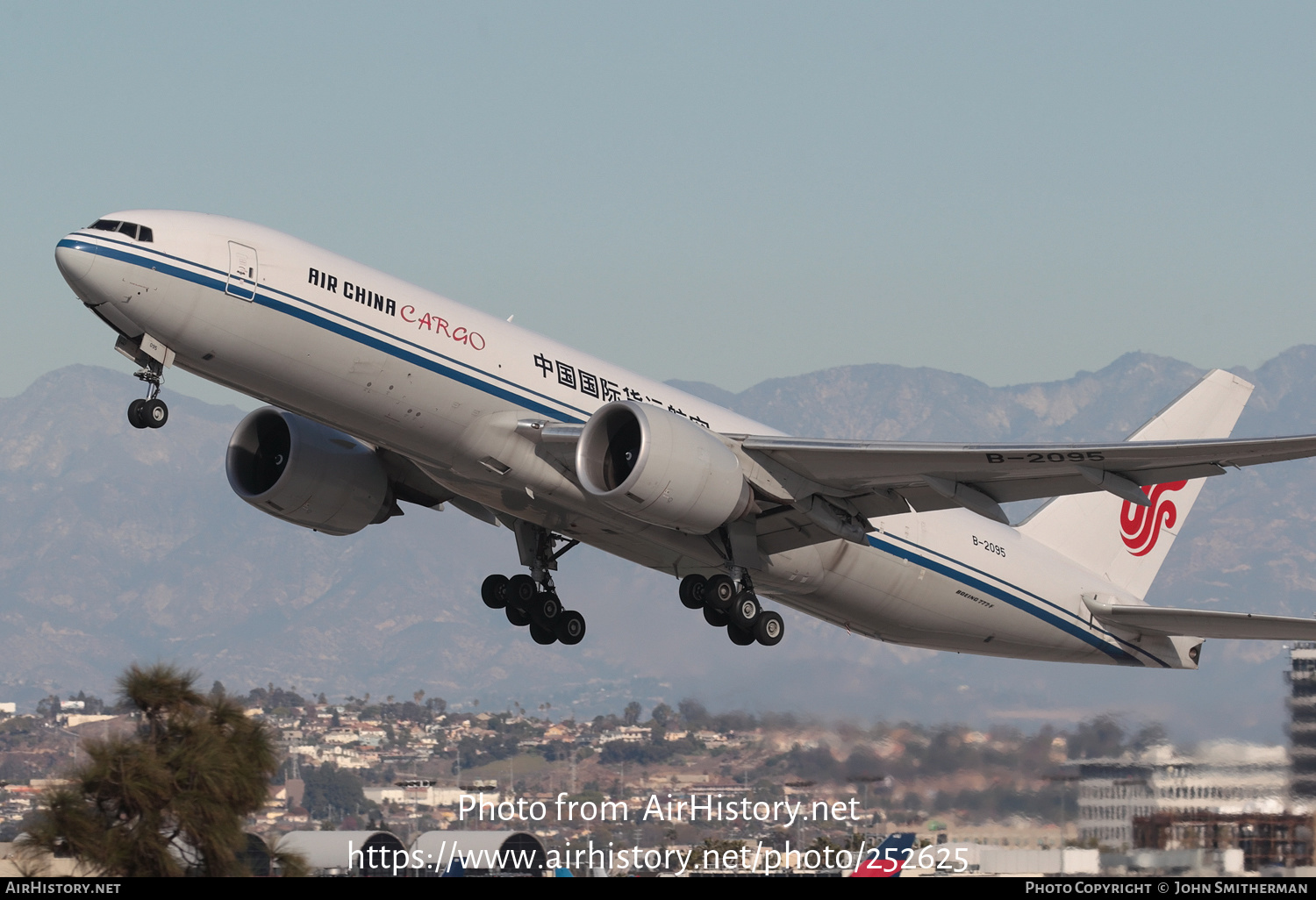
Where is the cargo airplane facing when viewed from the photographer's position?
facing the viewer and to the left of the viewer

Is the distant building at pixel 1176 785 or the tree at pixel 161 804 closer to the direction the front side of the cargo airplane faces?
the tree
